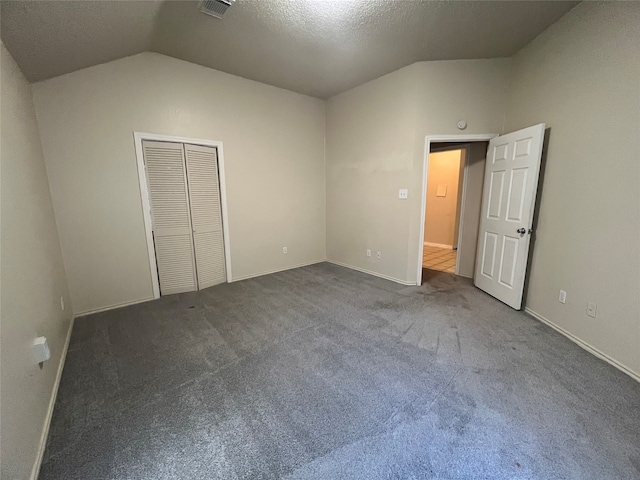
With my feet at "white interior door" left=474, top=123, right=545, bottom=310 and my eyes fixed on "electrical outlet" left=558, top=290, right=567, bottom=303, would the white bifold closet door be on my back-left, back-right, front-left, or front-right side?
back-right

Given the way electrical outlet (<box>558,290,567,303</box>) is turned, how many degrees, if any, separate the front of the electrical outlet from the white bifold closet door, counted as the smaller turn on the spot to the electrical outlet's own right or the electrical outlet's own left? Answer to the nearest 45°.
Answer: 0° — it already faces it

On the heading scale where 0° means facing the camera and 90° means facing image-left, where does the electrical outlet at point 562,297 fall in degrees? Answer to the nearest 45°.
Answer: approximately 45°
